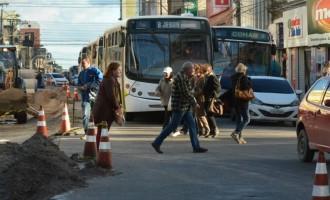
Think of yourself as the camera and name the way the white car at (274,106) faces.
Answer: facing the viewer

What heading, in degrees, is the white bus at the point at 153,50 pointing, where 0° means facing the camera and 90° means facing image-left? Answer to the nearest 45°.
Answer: approximately 0°

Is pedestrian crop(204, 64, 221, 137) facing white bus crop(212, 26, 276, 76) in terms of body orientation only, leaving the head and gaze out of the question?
no

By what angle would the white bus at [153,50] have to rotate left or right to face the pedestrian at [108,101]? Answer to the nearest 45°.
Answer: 0° — it already faces them

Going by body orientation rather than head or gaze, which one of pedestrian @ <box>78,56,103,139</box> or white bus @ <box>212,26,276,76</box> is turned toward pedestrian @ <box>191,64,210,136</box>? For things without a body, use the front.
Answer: the white bus

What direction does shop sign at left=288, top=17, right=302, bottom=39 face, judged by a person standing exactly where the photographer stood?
facing the viewer and to the left of the viewer

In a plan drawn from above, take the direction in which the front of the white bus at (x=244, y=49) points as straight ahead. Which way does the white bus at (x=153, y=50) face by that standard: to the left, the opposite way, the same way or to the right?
the same way

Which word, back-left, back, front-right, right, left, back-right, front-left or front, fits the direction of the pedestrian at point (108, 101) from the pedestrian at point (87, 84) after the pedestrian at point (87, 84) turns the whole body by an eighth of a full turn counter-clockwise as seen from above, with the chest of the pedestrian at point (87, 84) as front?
front

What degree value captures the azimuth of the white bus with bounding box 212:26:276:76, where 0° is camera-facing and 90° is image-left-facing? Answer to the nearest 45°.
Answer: approximately 0°

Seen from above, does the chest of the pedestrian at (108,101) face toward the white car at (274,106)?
no

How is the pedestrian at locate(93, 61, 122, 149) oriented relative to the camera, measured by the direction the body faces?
to the viewer's right

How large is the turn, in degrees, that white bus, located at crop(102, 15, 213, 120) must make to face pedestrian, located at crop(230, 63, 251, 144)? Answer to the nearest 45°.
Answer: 0° — it already faces them

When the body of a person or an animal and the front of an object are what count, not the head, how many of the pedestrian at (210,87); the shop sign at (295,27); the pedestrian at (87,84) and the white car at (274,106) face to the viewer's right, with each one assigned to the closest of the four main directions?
0

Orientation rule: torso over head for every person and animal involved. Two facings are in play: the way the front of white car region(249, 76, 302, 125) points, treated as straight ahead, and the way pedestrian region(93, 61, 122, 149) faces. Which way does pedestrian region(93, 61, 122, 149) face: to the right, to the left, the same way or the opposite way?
to the left

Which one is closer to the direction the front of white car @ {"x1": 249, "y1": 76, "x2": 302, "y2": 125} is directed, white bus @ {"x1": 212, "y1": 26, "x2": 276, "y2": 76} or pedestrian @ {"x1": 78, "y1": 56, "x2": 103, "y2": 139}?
the pedestrian
